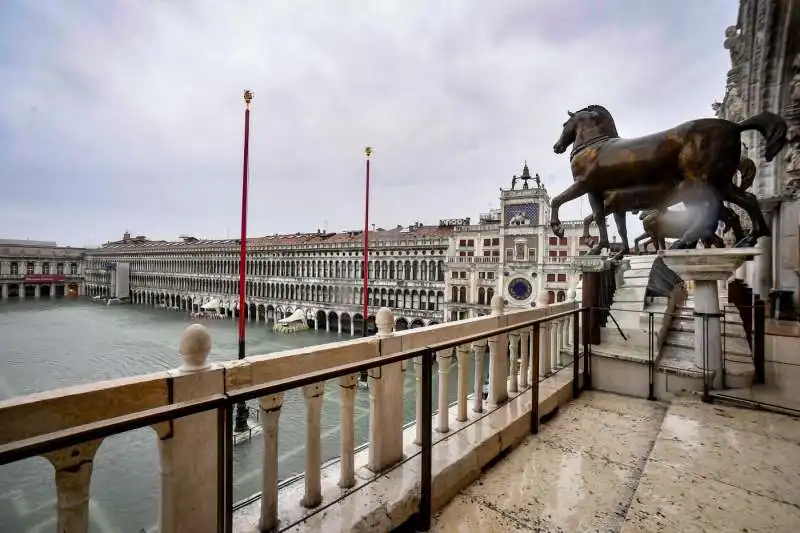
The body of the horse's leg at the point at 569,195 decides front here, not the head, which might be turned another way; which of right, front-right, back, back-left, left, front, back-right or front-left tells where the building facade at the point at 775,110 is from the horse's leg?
back-right

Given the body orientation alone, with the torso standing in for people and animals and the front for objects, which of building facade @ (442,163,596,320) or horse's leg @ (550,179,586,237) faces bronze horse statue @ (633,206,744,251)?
the building facade

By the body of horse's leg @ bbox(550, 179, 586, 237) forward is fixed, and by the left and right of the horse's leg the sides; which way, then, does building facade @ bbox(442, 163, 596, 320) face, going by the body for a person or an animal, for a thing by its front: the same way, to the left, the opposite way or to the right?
to the left

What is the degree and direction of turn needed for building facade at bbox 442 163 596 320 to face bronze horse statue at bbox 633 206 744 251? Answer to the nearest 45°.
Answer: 0° — it already faces it

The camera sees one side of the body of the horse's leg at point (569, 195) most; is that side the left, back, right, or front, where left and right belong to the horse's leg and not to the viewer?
left

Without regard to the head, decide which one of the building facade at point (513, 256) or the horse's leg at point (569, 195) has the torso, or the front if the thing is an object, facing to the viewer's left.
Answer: the horse's leg

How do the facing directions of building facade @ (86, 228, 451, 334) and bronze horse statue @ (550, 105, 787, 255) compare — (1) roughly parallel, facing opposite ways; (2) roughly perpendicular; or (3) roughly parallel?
roughly perpendicular

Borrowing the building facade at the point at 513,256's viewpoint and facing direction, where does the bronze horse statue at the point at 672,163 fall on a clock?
The bronze horse statue is roughly at 12 o'clock from the building facade.

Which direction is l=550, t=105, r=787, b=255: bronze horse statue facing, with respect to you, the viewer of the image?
facing to the left of the viewer

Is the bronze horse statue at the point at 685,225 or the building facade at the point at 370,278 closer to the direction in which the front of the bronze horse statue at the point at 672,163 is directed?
the building facade
